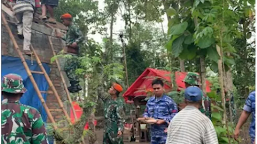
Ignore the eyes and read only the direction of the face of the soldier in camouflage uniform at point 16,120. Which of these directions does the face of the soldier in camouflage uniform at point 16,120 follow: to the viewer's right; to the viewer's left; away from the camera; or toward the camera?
away from the camera

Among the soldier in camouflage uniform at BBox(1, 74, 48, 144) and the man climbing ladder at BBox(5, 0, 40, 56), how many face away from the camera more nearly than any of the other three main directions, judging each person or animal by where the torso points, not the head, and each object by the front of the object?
2

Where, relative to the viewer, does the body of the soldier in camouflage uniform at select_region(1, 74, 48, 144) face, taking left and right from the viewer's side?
facing away from the viewer

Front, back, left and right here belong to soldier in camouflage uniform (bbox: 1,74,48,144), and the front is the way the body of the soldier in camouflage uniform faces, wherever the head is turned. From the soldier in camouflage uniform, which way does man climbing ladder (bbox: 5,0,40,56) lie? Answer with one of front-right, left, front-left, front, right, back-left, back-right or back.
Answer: front

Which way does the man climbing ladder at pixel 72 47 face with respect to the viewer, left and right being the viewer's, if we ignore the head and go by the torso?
facing to the left of the viewer

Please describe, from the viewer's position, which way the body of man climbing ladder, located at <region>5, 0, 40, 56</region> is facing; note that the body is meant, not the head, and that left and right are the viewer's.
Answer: facing away from the viewer

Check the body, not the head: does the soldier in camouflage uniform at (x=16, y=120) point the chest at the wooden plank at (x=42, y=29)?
yes

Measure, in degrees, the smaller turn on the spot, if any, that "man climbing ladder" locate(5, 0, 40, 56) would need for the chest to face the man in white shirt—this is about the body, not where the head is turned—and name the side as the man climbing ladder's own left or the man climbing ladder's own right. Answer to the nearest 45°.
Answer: approximately 180°

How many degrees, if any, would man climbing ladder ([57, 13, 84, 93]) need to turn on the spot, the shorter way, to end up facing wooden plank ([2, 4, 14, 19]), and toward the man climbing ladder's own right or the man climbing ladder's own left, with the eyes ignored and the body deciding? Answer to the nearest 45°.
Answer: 0° — they already face it

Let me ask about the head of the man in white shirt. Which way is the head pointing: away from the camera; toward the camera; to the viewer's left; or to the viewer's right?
away from the camera

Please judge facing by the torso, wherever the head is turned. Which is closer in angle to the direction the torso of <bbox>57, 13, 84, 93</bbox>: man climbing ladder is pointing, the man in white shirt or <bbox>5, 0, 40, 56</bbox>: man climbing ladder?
the man climbing ladder
